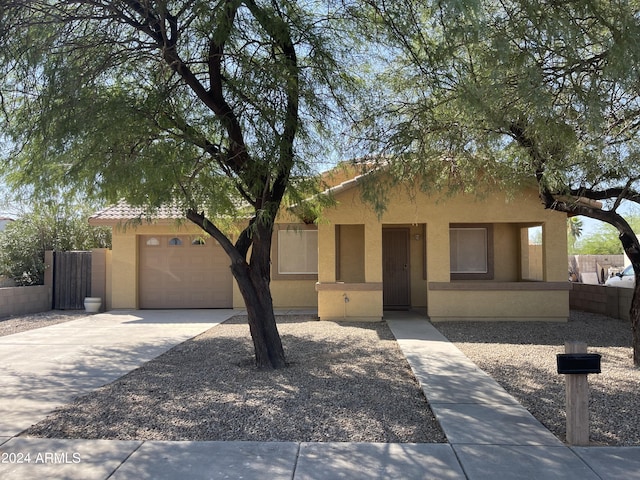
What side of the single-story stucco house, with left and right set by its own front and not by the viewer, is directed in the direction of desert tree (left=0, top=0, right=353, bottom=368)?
front

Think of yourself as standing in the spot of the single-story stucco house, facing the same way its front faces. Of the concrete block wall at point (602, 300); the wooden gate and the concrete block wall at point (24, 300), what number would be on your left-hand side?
1

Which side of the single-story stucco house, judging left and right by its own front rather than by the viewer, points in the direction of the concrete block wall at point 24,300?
right

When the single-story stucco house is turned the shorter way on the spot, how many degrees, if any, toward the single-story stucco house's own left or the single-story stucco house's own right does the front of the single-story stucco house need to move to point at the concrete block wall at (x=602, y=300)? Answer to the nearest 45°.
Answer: approximately 90° to the single-story stucco house's own left

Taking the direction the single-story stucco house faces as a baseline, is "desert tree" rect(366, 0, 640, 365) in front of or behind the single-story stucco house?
in front

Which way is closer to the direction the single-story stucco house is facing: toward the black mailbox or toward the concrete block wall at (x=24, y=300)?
the black mailbox

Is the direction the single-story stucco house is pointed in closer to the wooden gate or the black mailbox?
the black mailbox

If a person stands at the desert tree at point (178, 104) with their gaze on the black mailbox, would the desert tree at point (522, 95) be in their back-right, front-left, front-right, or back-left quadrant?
front-left

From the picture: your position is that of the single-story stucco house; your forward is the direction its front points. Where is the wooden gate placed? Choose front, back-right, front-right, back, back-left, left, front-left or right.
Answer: right

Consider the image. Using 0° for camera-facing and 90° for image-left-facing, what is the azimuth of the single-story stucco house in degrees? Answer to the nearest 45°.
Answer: approximately 0°

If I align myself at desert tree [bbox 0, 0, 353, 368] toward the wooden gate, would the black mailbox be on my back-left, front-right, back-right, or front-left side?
back-right

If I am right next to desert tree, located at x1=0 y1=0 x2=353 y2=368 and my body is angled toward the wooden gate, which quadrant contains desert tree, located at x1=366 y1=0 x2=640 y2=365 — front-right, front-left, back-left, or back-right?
back-right
